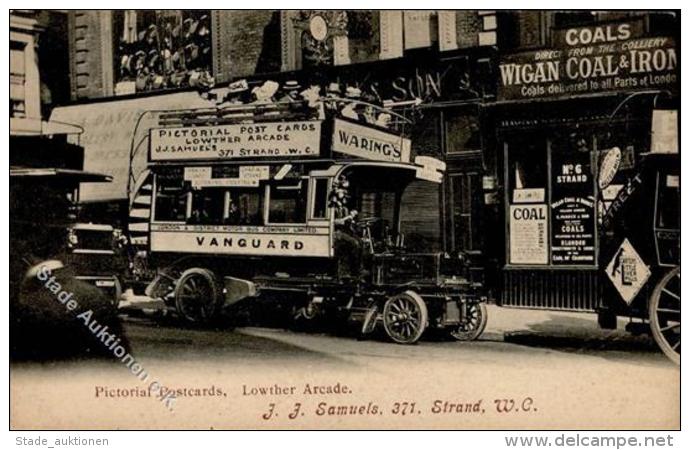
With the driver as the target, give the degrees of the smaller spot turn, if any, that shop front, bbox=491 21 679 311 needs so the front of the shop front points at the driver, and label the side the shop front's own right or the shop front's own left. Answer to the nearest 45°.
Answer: approximately 90° to the shop front's own right

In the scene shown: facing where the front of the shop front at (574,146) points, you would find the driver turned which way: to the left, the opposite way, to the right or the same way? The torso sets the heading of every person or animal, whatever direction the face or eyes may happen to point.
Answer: to the left

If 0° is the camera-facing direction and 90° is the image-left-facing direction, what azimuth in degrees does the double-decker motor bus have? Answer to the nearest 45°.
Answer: approximately 315°

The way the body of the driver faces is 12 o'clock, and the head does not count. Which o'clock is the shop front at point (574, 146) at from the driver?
The shop front is roughly at 10 o'clock from the driver.

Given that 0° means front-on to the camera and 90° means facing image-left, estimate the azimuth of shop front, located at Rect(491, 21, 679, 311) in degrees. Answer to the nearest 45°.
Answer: approximately 0°

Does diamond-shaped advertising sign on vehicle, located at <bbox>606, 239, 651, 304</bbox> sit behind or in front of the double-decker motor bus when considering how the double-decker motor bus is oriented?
in front

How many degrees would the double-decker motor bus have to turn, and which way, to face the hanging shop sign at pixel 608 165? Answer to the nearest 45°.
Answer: approximately 45° to its left

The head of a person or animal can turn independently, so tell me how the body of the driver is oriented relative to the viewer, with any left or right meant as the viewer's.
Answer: facing to the right of the viewer

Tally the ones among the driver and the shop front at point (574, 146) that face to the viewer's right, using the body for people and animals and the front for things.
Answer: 1
